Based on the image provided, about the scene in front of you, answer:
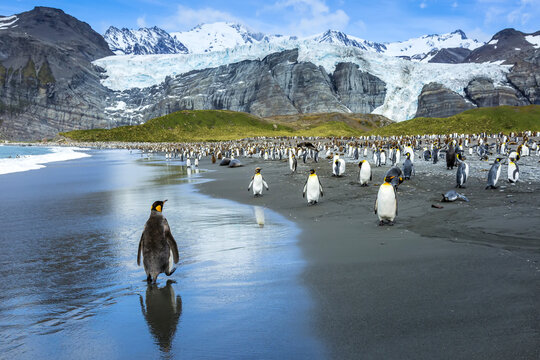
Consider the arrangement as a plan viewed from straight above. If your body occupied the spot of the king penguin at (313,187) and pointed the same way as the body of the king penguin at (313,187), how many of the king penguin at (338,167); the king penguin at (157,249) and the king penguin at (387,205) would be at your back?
1

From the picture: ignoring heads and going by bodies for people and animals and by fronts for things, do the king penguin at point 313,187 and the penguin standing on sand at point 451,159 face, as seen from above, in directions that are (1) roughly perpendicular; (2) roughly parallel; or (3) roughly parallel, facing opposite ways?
roughly parallel, facing opposite ways

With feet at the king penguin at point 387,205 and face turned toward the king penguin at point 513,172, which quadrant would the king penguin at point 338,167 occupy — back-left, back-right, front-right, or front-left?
front-left

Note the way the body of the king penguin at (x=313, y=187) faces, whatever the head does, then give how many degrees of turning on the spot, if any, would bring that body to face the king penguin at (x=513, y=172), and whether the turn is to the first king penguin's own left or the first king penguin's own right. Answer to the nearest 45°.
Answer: approximately 90° to the first king penguin's own left

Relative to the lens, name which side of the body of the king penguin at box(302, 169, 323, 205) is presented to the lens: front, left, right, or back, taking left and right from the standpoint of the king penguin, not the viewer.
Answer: front

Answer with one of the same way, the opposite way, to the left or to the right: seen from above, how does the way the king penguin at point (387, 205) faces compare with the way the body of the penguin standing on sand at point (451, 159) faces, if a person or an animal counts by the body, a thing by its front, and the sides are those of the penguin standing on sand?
the opposite way

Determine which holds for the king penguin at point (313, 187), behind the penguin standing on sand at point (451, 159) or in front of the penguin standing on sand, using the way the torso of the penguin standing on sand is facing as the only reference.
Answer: behind

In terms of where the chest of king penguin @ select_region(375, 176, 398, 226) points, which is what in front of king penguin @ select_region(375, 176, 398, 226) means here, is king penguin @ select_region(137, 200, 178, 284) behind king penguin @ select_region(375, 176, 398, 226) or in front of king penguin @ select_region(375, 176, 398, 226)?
in front

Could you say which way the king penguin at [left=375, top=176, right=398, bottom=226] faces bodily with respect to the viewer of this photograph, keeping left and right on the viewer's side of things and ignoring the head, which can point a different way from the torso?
facing the viewer

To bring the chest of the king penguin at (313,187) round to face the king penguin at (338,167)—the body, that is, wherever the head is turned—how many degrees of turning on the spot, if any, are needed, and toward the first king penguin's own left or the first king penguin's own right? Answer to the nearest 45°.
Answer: approximately 180°

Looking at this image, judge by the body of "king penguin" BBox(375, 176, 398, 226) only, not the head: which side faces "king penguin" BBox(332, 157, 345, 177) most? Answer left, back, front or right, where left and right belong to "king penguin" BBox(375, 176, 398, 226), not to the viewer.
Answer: back

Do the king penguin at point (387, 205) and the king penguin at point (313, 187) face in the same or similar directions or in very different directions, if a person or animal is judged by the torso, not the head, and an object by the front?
same or similar directions

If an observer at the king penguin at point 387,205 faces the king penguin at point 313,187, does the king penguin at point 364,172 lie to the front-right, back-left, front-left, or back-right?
front-right

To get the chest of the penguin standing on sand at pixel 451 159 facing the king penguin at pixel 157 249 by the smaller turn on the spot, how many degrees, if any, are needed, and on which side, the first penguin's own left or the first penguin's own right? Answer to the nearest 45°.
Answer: approximately 180°

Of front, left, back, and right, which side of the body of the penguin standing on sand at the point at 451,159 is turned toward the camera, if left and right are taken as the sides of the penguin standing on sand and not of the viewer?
back

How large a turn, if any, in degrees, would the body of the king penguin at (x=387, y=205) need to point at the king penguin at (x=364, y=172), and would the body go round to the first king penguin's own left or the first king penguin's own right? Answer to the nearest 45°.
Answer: approximately 180°

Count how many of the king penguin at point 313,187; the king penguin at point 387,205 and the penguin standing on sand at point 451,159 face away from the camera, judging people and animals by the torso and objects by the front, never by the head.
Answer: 1

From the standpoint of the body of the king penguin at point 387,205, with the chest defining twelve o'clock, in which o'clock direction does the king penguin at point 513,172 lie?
the king penguin at point 513,172 is roughly at 7 o'clock from the king penguin at point 387,205.
